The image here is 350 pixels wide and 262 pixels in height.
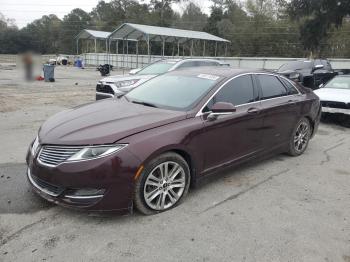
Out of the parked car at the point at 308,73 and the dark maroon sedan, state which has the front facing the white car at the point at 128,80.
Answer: the parked car

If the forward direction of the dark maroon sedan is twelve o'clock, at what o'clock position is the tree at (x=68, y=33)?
The tree is roughly at 4 o'clock from the dark maroon sedan.

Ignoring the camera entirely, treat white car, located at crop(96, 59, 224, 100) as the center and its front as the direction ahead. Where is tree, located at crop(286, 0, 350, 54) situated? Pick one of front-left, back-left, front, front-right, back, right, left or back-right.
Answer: back

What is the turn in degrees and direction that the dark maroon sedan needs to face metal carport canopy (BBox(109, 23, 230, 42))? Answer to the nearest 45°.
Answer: approximately 135° to its right

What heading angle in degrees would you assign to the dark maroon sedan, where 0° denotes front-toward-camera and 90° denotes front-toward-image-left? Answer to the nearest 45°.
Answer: approximately 45°

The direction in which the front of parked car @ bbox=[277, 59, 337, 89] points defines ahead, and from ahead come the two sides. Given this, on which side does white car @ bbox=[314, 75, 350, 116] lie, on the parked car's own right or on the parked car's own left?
on the parked car's own left

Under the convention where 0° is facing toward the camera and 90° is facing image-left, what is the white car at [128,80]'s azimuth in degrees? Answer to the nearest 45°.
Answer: approximately 45°

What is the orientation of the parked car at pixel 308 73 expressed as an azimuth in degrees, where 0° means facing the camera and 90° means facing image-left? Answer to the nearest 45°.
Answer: approximately 45°

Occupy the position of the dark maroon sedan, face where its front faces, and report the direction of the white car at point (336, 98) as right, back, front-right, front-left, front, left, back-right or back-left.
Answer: back
